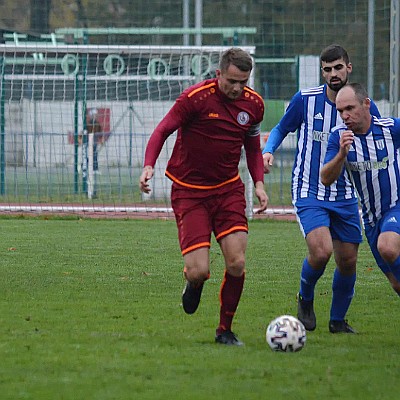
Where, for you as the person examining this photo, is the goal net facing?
facing the viewer

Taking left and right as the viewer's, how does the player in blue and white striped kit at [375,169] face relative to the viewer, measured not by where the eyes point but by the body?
facing the viewer and to the left of the viewer

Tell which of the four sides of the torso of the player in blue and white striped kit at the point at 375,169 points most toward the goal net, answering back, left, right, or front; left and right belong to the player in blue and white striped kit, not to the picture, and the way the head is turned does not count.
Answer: right

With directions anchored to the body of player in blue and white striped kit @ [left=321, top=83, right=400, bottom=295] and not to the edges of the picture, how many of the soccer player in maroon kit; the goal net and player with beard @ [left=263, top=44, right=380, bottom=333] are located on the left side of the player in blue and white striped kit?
0

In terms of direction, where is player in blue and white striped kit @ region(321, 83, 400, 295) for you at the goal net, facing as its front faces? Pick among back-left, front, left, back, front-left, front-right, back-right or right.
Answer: front

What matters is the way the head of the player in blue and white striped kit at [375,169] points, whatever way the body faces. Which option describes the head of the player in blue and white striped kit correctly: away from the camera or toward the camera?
toward the camera

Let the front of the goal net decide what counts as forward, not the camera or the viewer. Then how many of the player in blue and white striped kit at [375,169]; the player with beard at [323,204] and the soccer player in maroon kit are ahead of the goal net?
3

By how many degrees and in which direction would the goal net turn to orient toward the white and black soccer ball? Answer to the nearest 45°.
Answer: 0° — it already faces it

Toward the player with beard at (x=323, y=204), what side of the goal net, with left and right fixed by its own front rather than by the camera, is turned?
front

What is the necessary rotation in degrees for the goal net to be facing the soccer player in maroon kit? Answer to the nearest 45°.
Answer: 0° — it already faces them

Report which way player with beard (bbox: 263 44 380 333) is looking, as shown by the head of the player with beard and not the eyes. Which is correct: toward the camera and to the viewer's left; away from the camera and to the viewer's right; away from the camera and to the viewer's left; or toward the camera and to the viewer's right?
toward the camera and to the viewer's left
